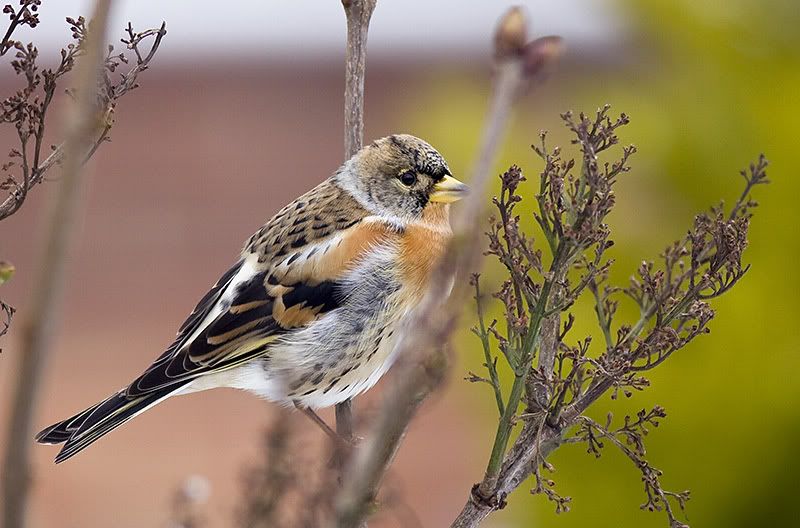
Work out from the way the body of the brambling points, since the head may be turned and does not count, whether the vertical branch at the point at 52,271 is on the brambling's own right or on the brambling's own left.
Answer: on the brambling's own right

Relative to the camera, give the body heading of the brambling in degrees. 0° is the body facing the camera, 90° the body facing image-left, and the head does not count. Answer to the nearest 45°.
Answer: approximately 270°
